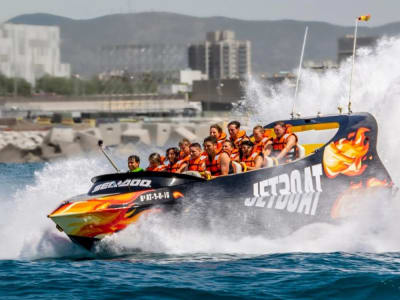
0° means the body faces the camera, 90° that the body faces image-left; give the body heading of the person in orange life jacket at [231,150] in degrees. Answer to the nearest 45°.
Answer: approximately 45°

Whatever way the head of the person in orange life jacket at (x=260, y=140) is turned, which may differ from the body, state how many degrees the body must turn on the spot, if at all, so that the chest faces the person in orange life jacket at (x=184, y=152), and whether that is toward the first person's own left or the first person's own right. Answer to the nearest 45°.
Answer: approximately 45° to the first person's own right

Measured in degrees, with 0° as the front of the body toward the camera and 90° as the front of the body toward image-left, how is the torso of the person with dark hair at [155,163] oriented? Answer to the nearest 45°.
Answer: approximately 45°

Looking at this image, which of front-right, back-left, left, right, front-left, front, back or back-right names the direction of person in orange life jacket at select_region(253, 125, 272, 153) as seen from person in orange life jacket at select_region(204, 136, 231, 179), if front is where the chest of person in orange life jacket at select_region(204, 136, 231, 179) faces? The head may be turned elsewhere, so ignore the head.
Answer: back
